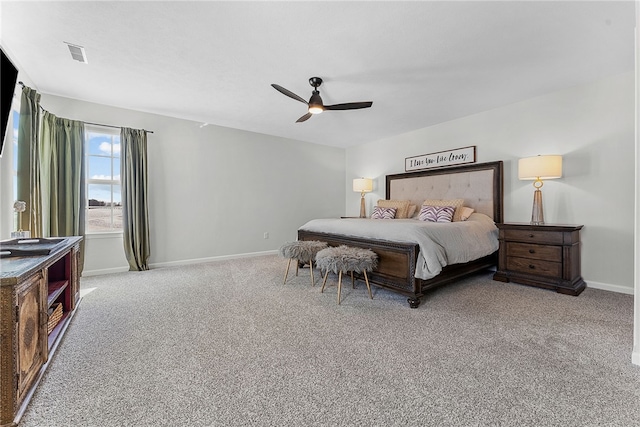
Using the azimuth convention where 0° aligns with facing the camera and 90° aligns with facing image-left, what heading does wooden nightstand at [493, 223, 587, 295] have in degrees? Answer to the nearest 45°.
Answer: approximately 45°

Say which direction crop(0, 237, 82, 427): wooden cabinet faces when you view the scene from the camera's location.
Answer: facing to the right of the viewer

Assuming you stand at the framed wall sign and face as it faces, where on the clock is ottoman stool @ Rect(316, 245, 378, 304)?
The ottoman stool is roughly at 11 o'clock from the framed wall sign.

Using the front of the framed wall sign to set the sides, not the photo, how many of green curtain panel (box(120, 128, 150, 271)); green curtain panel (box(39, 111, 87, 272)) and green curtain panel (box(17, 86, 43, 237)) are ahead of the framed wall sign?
3

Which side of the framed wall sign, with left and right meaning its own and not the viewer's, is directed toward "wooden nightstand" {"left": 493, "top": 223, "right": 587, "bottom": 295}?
left

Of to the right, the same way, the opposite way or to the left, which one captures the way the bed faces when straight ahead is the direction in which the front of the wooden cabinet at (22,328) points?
the opposite way

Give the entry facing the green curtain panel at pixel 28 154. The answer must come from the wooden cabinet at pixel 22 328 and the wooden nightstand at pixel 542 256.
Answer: the wooden nightstand

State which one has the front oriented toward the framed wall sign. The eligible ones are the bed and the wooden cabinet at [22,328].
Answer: the wooden cabinet

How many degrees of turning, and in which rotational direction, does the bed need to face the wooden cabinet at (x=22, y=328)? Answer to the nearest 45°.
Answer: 0° — it already faces it

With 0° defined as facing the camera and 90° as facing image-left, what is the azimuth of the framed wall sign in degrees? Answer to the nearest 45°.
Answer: approximately 45°
